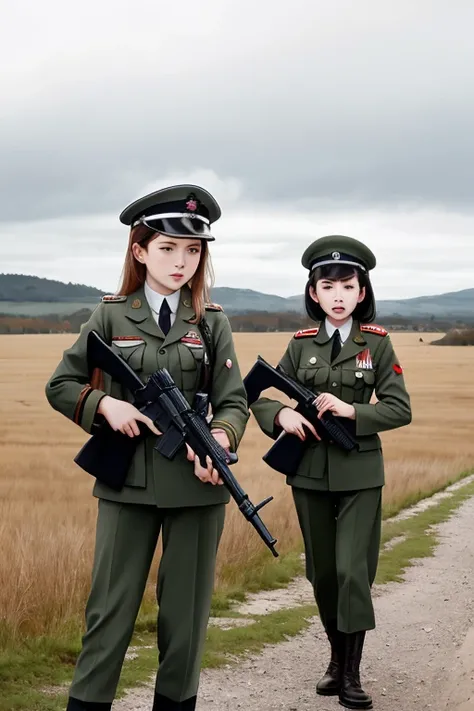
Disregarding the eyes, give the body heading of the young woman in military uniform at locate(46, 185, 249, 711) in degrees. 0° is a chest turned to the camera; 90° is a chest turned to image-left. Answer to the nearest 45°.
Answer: approximately 0°

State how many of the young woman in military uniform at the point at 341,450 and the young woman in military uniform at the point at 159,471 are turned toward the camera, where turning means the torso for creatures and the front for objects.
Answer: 2

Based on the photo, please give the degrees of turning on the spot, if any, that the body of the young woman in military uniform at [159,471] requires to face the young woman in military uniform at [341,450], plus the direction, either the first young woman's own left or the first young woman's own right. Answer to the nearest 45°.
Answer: approximately 135° to the first young woman's own left

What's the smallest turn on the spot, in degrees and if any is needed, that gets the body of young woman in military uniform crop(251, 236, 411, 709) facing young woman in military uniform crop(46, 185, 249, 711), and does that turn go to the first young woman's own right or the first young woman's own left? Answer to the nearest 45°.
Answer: approximately 45° to the first young woman's own right
